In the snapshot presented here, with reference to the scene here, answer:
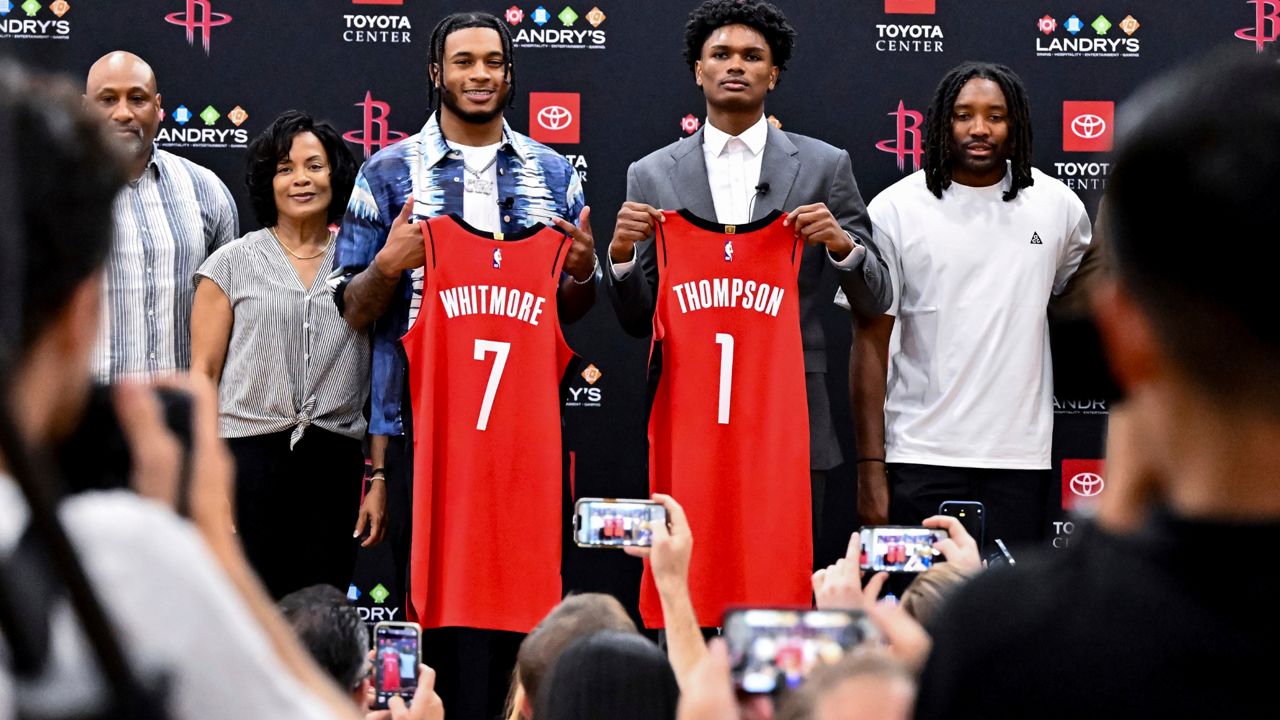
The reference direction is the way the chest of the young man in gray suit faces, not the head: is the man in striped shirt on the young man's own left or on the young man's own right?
on the young man's own right

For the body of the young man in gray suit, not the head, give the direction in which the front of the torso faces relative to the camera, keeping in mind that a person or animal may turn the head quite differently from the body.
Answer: toward the camera

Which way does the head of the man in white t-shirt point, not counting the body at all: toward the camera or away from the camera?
toward the camera

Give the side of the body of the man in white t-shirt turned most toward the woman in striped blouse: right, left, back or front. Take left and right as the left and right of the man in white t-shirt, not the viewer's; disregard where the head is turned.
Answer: right

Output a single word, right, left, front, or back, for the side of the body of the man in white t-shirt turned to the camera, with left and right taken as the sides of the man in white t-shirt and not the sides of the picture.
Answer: front

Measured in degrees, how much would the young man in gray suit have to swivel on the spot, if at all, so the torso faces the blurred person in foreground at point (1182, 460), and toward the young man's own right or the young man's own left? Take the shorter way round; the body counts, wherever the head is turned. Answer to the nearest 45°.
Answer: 0° — they already face them

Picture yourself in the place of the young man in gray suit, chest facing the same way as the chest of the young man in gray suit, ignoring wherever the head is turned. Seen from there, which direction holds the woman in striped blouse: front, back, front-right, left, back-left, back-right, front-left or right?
right

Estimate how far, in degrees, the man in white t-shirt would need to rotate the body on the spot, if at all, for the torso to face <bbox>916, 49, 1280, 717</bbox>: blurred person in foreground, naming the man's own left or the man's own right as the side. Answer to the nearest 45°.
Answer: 0° — they already face them

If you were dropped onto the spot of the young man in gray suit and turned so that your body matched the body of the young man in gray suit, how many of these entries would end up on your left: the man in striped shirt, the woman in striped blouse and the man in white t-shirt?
1

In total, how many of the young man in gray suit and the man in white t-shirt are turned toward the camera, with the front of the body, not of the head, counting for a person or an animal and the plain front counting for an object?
2

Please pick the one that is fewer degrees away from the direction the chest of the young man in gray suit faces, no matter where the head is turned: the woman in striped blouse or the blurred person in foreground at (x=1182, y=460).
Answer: the blurred person in foreground

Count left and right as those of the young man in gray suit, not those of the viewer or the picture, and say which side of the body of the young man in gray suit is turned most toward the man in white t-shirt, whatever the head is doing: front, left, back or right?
left

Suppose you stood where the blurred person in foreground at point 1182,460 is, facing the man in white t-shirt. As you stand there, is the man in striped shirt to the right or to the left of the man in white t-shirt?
left
